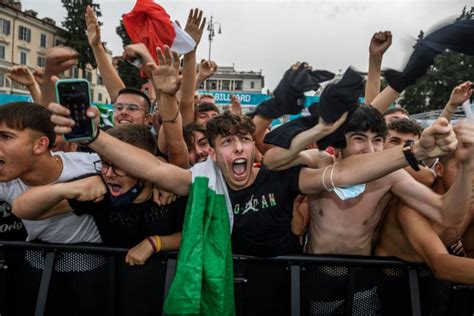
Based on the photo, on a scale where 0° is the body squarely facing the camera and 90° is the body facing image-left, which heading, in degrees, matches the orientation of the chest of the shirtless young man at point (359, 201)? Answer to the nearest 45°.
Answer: approximately 0°

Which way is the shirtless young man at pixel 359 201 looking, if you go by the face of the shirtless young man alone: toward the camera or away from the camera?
toward the camera
